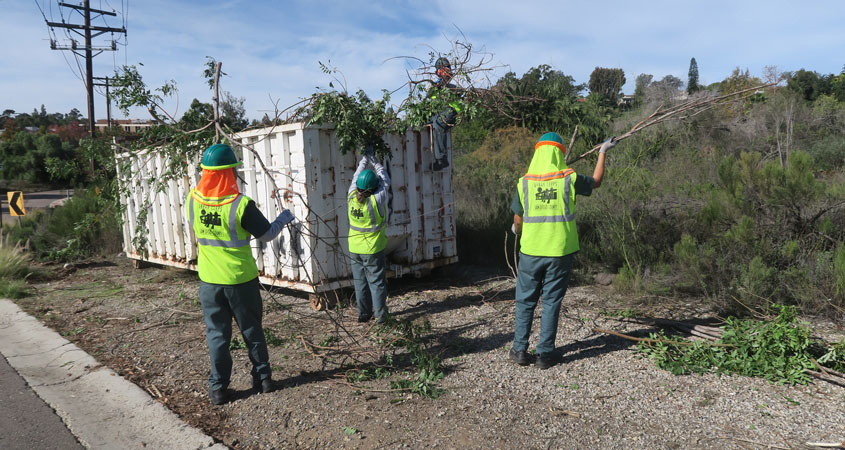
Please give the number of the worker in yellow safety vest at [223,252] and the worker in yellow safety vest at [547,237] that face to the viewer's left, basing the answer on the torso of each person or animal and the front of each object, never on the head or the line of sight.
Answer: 0

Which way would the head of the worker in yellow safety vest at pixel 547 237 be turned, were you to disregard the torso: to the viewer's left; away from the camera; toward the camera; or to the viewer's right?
away from the camera

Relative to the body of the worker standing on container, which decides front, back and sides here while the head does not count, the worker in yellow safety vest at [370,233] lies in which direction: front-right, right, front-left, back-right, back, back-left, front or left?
front-left

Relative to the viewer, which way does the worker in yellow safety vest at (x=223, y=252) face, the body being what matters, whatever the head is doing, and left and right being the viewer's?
facing away from the viewer and to the right of the viewer

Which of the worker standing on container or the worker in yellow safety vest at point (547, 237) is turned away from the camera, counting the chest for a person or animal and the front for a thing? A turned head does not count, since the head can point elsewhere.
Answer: the worker in yellow safety vest

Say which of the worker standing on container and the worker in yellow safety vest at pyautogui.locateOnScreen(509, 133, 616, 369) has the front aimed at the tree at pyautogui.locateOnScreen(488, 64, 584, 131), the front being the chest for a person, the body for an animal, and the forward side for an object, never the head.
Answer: the worker in yellow safety vest

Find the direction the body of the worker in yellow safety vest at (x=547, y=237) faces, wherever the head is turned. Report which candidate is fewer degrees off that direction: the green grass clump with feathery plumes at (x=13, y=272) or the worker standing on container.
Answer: the worker standing on container

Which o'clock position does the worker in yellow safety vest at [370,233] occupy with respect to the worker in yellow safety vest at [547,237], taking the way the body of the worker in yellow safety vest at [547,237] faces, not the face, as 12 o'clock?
the worker in yellow safety vest at [370,233] is roughly at 10 o'clock from the worker in yellow safety vest at [547,237].

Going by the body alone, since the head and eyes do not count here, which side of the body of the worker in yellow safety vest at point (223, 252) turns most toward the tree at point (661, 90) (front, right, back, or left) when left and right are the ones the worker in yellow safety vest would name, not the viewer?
front

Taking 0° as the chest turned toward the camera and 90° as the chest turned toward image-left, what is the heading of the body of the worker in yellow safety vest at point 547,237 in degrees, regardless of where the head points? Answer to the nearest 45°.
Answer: approximately 180°

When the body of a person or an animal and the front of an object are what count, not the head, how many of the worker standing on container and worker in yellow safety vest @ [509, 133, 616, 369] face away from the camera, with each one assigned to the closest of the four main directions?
1

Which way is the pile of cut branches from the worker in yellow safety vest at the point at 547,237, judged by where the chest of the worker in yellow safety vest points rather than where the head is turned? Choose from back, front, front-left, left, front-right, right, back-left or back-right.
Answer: right

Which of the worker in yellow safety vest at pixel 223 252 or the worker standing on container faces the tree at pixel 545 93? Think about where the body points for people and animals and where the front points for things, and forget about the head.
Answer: the worker in yellow safety vest
